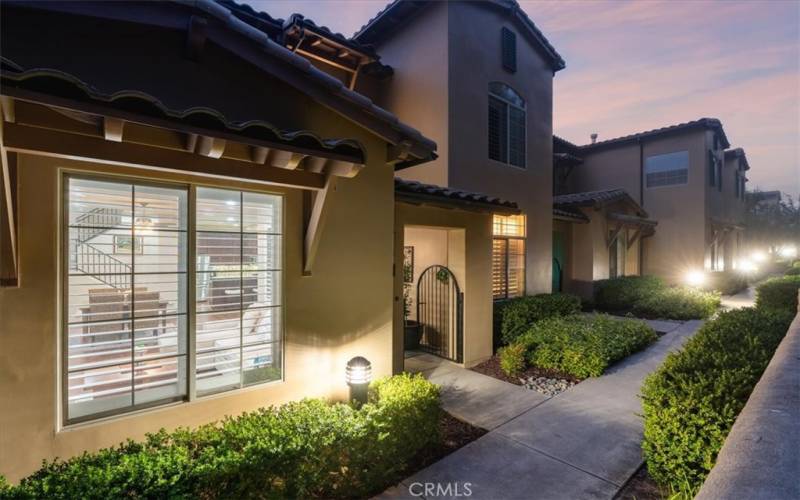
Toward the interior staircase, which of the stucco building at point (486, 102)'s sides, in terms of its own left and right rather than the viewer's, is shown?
right

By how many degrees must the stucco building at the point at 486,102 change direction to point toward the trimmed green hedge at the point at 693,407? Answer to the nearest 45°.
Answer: approximately 45° to its right

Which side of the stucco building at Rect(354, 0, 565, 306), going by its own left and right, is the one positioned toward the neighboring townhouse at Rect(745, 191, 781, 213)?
left

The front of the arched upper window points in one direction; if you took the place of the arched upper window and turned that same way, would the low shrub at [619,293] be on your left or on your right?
on your left

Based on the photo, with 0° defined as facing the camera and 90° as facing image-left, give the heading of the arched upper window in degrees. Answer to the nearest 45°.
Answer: approximately 315°

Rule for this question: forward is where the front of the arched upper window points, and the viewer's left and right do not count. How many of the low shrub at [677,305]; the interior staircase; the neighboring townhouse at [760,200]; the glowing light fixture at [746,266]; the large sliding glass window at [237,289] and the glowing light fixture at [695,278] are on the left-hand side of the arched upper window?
4

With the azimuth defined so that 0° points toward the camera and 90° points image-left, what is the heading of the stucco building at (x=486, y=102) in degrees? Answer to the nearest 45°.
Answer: approximately 315°

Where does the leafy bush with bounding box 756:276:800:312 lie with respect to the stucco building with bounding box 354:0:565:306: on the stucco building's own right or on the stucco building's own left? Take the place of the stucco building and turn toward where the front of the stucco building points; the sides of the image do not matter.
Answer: on the stucco building's own left

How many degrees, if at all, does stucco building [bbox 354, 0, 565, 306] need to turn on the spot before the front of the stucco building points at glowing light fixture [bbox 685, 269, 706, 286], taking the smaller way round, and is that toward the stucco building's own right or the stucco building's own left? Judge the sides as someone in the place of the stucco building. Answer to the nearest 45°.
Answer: approximately 90° to the stucco building's own left
